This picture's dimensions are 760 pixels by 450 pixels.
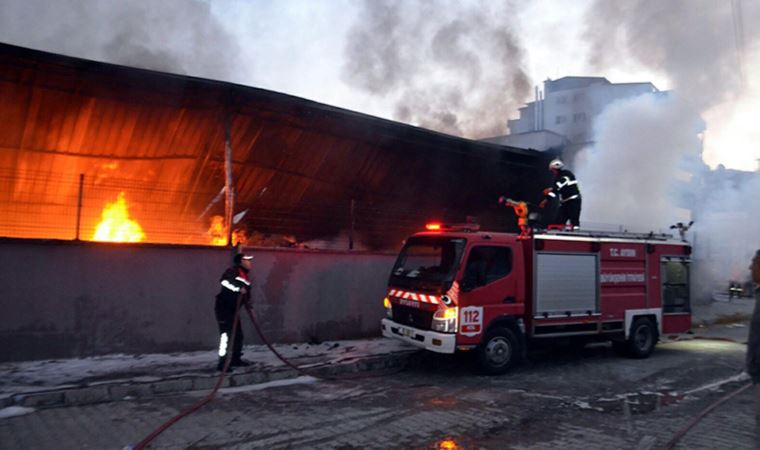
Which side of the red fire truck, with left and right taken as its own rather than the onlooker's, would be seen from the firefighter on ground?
front

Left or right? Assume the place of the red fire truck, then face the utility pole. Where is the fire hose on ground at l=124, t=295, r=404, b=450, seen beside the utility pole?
left

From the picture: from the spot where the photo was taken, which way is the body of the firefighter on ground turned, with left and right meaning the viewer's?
facing to the right of the viewer

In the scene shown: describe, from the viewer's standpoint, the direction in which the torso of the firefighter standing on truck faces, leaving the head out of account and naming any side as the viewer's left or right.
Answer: facing to the left of the viewer

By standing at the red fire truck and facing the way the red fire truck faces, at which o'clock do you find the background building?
The background building is roughly at 5 o'clock from the red fire truck.

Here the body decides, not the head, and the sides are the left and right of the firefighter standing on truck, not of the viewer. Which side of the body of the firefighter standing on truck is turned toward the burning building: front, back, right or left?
front

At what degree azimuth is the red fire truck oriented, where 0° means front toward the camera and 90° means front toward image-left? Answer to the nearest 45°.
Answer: approximately 45°

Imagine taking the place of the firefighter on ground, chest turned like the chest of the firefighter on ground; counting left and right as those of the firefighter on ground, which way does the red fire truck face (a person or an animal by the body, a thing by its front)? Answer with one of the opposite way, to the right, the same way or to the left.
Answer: the opposite way

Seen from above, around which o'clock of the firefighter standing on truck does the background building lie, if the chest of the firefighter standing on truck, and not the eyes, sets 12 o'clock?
The background building is roughly at 3 o'clock from the firefighter standing on truck.

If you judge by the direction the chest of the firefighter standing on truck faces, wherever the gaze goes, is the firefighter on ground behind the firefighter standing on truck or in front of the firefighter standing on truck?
in front

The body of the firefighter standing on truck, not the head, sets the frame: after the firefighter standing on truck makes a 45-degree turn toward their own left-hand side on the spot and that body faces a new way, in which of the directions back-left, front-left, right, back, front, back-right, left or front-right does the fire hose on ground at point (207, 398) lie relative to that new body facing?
front
